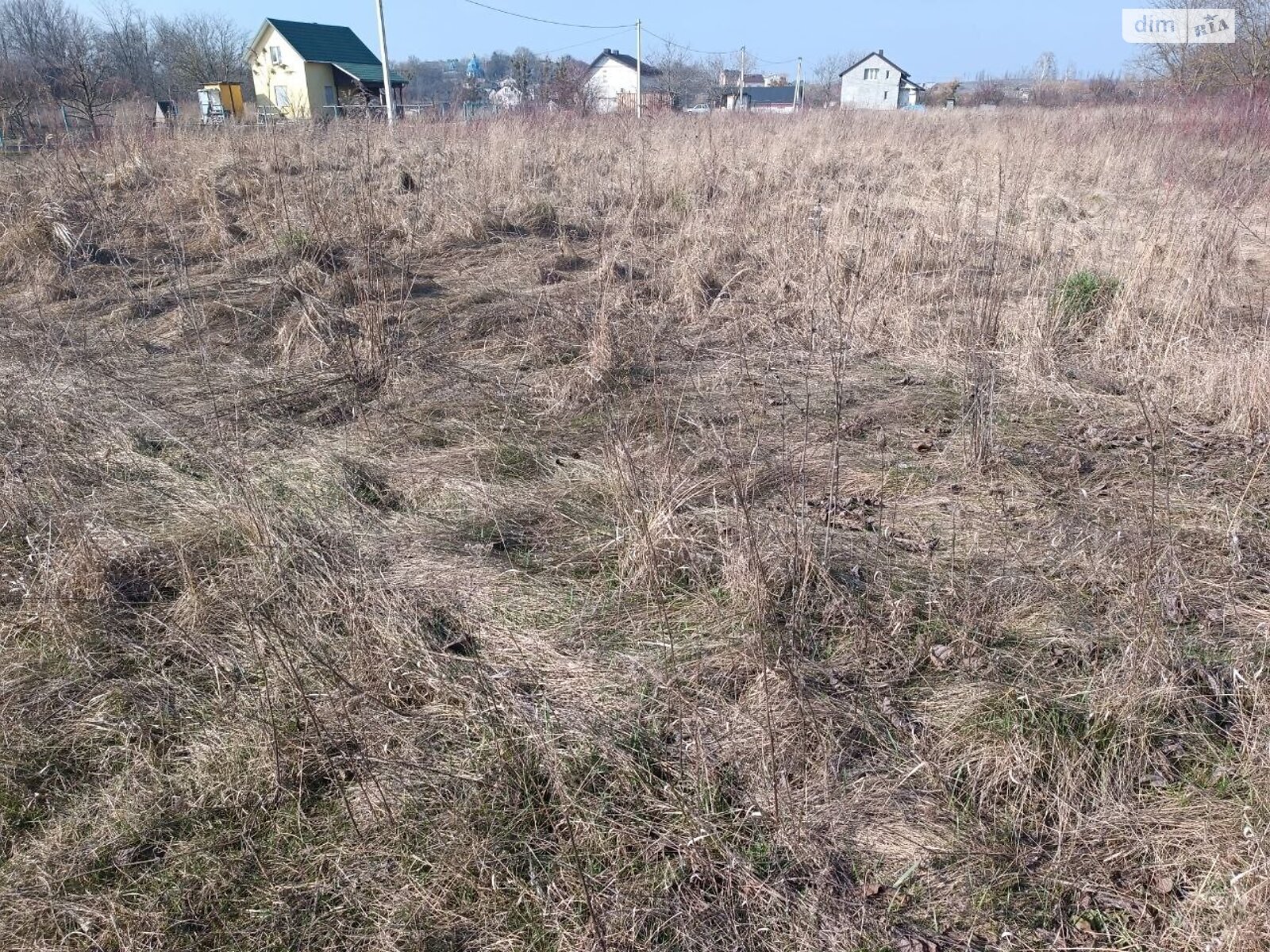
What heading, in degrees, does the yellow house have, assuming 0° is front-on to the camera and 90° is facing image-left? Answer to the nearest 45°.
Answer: approximately 315°
